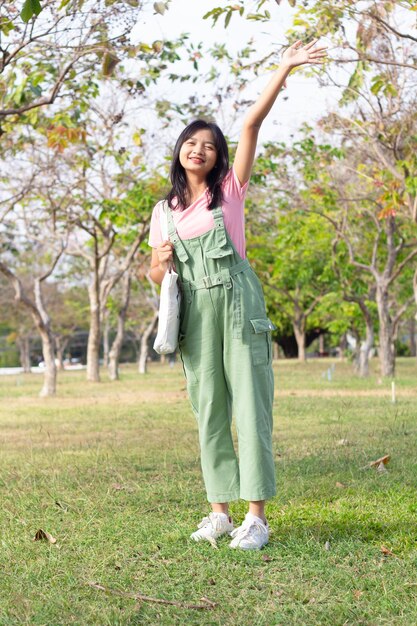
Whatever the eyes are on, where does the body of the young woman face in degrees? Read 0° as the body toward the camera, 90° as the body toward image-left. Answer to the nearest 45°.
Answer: approximately 45°

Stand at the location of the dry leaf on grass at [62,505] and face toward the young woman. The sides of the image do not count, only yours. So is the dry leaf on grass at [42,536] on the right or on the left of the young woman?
right

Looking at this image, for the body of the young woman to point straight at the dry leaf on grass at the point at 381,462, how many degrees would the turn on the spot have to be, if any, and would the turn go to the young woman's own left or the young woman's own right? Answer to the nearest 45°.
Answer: approximately 180°

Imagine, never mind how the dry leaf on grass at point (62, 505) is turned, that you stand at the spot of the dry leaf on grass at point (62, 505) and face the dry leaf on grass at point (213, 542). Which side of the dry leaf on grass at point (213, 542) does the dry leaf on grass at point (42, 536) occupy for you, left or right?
right

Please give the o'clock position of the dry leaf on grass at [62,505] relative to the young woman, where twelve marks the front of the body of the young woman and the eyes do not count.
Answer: The dry leaf on grass is roughly at 3 o'clock from the young woman.
